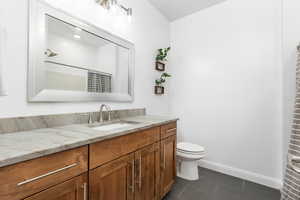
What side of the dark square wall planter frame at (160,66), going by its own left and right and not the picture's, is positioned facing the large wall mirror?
right

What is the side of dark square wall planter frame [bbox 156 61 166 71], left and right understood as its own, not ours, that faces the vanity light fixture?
right

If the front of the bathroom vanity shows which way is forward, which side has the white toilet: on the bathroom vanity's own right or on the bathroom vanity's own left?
on the bathroom vanity's own left

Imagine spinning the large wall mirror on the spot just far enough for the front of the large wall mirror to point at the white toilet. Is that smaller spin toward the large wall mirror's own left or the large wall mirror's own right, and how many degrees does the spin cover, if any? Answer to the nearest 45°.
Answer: approximately 45° to the large wall mirror's own left

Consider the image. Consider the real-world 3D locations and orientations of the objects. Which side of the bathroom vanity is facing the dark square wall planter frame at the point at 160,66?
left

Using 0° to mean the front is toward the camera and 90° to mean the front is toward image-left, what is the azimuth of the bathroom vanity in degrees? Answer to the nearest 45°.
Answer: approximately 315°

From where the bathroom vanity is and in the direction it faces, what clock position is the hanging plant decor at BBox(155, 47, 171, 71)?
The hanging plant decor is roughly at 9 o'clock from the bathroom vanity.
